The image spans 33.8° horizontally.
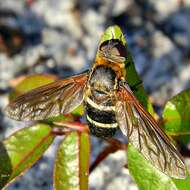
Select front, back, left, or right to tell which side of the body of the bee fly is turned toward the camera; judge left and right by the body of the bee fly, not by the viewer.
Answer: back
